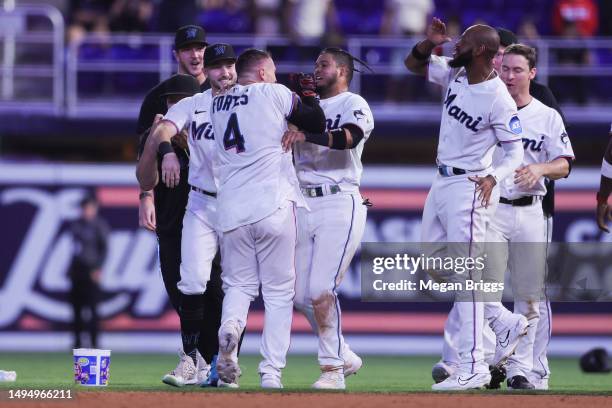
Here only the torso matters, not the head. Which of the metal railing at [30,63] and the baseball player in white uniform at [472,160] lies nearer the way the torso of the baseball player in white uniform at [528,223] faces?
the baseball player in white uniform

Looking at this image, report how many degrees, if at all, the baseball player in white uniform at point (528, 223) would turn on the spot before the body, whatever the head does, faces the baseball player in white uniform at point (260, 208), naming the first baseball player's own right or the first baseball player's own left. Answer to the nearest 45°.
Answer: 0° — they already face them

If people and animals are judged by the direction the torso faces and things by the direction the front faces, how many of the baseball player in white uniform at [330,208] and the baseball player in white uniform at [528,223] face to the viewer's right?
0

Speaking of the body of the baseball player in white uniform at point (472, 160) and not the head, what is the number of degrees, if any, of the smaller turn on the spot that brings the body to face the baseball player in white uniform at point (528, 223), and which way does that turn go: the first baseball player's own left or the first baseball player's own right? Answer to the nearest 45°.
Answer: approximately 180°

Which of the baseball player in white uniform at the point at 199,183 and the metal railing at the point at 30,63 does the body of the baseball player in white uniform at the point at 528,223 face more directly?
the baseball player in white uniform

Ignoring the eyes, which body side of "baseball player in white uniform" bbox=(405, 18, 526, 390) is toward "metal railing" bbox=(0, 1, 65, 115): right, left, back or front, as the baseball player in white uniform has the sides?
right

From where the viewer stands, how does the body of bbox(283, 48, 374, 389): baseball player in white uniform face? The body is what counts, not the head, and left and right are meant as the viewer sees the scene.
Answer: facing the viewer and to the left of the viewer

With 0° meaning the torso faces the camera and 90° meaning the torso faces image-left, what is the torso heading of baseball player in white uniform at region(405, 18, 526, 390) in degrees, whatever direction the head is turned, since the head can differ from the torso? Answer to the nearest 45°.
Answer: approximately 45°

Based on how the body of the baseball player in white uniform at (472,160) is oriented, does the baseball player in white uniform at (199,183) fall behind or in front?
in front

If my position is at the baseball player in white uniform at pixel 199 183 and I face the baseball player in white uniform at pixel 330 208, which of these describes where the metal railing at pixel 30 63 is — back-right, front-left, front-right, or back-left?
back-left

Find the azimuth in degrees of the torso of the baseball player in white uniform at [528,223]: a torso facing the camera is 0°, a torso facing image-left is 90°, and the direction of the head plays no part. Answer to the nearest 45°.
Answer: approximately 45°

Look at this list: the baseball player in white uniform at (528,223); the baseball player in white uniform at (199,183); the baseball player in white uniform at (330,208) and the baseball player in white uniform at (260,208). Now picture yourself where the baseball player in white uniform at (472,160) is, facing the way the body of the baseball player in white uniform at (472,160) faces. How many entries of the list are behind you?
1

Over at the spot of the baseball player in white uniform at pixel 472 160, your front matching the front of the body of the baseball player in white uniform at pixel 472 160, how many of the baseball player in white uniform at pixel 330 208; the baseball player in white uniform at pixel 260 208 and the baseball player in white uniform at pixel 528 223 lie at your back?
1

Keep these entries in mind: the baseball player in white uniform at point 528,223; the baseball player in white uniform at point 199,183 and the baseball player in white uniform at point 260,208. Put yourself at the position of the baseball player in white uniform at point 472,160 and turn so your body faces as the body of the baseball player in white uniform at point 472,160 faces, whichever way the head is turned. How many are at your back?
1

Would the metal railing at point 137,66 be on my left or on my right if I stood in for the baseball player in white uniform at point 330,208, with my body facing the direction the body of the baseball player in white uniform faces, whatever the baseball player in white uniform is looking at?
on my right
